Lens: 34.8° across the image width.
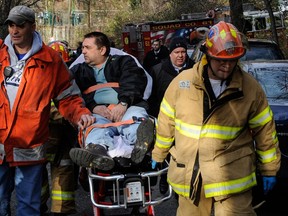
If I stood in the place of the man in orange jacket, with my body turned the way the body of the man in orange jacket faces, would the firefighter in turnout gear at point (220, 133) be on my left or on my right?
on my left

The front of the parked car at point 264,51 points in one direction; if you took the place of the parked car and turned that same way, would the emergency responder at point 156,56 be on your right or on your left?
on your right

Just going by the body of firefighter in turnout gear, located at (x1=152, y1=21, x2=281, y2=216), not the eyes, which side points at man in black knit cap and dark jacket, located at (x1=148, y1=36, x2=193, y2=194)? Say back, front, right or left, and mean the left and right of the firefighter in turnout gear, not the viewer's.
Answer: back

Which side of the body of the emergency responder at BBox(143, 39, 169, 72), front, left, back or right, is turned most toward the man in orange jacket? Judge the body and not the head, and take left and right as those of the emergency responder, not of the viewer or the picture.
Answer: front

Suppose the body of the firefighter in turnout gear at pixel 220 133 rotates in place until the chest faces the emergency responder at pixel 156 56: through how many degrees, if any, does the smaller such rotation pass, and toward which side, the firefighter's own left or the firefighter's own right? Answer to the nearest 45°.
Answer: approximately 180°

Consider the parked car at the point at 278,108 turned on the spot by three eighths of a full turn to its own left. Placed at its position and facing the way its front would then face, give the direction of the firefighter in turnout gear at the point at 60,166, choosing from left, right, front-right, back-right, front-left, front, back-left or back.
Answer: back

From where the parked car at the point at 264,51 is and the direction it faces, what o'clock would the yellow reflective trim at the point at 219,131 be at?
The yellow reflective trim is roughly at 12 o'clock from the parked car.

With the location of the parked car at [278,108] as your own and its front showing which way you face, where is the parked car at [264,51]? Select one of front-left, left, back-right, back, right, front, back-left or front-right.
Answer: back

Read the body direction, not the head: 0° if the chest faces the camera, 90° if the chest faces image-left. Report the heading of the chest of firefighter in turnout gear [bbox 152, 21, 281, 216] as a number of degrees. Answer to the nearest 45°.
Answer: approximately 0°
